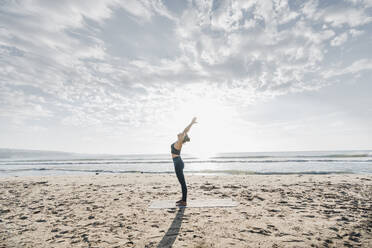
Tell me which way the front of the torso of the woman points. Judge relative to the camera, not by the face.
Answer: to the viewer's left
